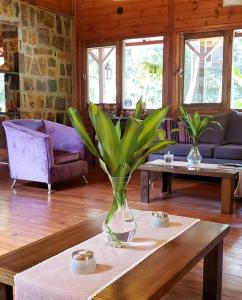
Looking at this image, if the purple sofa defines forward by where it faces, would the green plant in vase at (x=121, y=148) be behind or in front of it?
in front

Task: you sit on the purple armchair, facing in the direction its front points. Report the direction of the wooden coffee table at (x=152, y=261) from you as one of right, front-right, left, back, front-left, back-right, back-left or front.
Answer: front-right

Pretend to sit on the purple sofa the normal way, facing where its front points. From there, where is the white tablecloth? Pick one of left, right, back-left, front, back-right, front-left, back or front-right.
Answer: front

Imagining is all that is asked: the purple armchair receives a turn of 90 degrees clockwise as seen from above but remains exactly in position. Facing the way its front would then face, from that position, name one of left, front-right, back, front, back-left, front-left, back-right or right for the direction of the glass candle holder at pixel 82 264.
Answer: front-left

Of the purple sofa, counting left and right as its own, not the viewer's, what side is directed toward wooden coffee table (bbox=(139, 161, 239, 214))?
front

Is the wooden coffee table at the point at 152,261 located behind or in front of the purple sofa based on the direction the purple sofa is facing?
in front

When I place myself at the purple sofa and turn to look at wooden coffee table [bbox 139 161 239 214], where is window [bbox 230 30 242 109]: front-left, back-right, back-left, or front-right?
back-left

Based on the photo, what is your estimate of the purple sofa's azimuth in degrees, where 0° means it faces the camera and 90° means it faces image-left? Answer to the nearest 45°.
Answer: approximately 0°

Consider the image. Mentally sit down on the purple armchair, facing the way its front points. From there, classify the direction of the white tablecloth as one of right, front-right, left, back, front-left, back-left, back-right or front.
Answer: front-right

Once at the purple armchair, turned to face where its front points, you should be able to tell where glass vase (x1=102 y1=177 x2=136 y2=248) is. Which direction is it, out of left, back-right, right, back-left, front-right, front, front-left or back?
front-right

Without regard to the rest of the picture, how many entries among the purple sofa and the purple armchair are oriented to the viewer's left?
0

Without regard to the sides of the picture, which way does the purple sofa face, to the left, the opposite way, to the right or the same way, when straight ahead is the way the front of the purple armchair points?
to the right

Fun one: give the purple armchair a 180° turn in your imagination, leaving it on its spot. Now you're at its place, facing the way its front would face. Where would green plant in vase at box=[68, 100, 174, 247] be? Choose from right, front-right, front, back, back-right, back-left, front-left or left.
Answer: back-left

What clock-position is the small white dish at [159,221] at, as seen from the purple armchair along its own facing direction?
The small white dish is roughly at 1 o'clock from the purple armchair.

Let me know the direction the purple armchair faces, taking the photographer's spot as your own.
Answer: facing the viewer and to the right of the viewer

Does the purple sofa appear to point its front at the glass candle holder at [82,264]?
yes

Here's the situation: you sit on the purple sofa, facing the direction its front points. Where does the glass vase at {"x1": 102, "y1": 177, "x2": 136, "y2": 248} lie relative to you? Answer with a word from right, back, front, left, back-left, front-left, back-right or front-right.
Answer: front
